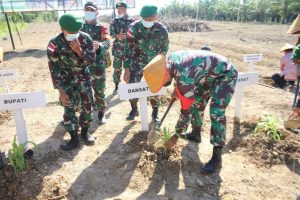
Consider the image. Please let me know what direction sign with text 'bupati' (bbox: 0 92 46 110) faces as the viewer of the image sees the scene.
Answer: facing the viewer

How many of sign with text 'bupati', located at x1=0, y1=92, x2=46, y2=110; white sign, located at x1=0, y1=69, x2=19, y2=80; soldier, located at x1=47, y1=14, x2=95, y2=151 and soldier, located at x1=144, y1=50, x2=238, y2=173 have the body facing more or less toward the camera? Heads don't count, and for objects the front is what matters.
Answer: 3

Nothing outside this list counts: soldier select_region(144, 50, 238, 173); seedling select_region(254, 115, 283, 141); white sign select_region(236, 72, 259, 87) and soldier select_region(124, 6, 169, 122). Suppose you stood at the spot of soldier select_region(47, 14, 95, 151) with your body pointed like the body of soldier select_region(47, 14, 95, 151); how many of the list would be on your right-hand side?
0

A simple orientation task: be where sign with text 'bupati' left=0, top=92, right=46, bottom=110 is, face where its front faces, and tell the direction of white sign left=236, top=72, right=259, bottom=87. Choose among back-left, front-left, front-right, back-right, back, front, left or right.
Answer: left

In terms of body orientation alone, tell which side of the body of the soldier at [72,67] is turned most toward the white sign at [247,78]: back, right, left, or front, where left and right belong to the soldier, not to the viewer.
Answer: left

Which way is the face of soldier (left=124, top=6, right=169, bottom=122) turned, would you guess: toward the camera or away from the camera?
toward the camera

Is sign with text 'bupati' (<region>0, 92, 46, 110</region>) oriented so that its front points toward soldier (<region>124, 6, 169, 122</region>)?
no

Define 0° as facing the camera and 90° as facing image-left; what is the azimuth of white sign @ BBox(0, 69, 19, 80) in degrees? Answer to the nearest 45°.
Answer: approximately 0°

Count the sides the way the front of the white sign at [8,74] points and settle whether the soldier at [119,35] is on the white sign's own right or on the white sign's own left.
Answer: on the white sign's own left

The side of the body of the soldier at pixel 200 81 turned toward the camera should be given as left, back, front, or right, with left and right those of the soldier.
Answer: left

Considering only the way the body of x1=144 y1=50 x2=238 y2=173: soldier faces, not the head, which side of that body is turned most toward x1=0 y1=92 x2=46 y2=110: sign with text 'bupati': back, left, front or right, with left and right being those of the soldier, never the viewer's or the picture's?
front

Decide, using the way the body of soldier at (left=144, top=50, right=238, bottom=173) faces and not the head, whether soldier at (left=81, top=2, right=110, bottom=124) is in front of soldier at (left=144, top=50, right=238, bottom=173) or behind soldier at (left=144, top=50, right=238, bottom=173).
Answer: in front

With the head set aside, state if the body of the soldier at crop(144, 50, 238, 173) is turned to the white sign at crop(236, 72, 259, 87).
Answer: no

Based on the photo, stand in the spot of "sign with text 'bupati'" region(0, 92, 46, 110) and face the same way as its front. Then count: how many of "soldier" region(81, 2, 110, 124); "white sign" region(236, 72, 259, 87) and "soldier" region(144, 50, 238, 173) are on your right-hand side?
0

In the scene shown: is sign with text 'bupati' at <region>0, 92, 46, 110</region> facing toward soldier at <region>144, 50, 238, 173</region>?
no

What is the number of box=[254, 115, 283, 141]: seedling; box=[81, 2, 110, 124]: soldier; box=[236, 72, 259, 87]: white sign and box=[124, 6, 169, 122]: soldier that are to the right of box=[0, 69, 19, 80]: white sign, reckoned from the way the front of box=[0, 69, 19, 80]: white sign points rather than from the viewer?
0

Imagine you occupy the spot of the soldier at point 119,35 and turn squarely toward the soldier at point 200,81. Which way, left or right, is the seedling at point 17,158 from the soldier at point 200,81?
right

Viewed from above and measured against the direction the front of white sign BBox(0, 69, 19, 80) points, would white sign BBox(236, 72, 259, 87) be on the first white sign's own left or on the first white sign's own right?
on the first white sign's own left

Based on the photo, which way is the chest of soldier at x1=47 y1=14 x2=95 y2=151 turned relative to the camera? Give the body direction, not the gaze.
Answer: toward the camera
